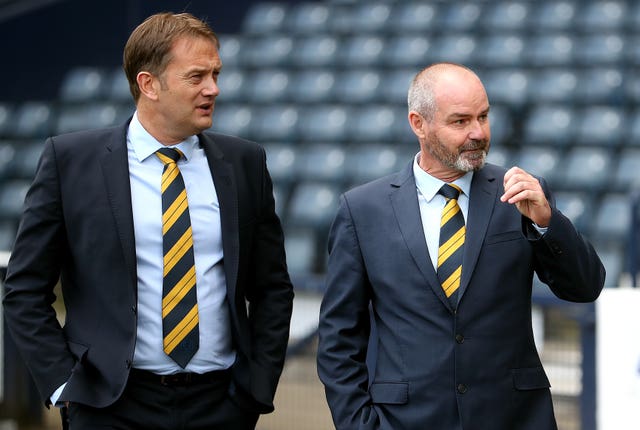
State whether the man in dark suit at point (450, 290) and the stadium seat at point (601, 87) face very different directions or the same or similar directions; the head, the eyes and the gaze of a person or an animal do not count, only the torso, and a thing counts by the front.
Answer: same or similar directions

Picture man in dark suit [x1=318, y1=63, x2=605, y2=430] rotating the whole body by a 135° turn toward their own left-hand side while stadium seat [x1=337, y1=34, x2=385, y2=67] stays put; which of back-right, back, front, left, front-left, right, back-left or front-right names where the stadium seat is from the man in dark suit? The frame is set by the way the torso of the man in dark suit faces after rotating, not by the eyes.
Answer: front-left

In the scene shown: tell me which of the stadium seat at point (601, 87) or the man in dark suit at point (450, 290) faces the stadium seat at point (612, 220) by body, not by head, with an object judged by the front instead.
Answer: the stadium seat at point (601, 87)

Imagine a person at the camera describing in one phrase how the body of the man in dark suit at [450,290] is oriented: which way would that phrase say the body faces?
toward the camera

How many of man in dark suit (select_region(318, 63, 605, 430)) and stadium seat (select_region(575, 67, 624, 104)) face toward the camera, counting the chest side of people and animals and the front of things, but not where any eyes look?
2

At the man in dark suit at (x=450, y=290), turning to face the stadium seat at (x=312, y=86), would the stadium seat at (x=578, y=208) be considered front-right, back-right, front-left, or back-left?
front-right

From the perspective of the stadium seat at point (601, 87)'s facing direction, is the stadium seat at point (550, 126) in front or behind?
in front

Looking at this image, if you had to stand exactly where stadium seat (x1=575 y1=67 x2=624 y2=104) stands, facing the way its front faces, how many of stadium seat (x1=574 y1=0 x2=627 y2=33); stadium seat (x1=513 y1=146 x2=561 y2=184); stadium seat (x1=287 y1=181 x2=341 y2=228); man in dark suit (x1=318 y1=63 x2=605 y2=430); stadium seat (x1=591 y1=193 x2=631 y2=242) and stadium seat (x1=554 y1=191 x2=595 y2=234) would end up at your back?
1

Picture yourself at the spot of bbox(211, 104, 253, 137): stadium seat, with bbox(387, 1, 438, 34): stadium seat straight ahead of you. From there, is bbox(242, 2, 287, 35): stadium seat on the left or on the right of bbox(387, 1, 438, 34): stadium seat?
left

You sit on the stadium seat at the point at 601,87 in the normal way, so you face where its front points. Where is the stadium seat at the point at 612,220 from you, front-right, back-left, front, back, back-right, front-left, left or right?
front

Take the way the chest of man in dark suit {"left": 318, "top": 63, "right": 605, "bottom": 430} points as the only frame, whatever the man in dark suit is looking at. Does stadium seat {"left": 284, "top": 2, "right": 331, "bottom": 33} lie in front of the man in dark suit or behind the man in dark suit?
behind

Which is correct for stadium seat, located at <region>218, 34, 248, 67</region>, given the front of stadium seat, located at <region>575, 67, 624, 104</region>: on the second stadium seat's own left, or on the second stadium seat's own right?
on the second stadium seat's own right

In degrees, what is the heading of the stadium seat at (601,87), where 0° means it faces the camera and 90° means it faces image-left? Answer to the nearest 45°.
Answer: approximately 0°

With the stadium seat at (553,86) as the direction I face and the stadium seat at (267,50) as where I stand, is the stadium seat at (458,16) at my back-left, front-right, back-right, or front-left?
front-left

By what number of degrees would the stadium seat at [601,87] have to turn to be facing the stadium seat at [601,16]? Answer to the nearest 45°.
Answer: approximately 180°

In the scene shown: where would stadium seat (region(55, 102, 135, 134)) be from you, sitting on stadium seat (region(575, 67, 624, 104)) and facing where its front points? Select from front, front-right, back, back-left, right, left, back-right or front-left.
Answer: right
